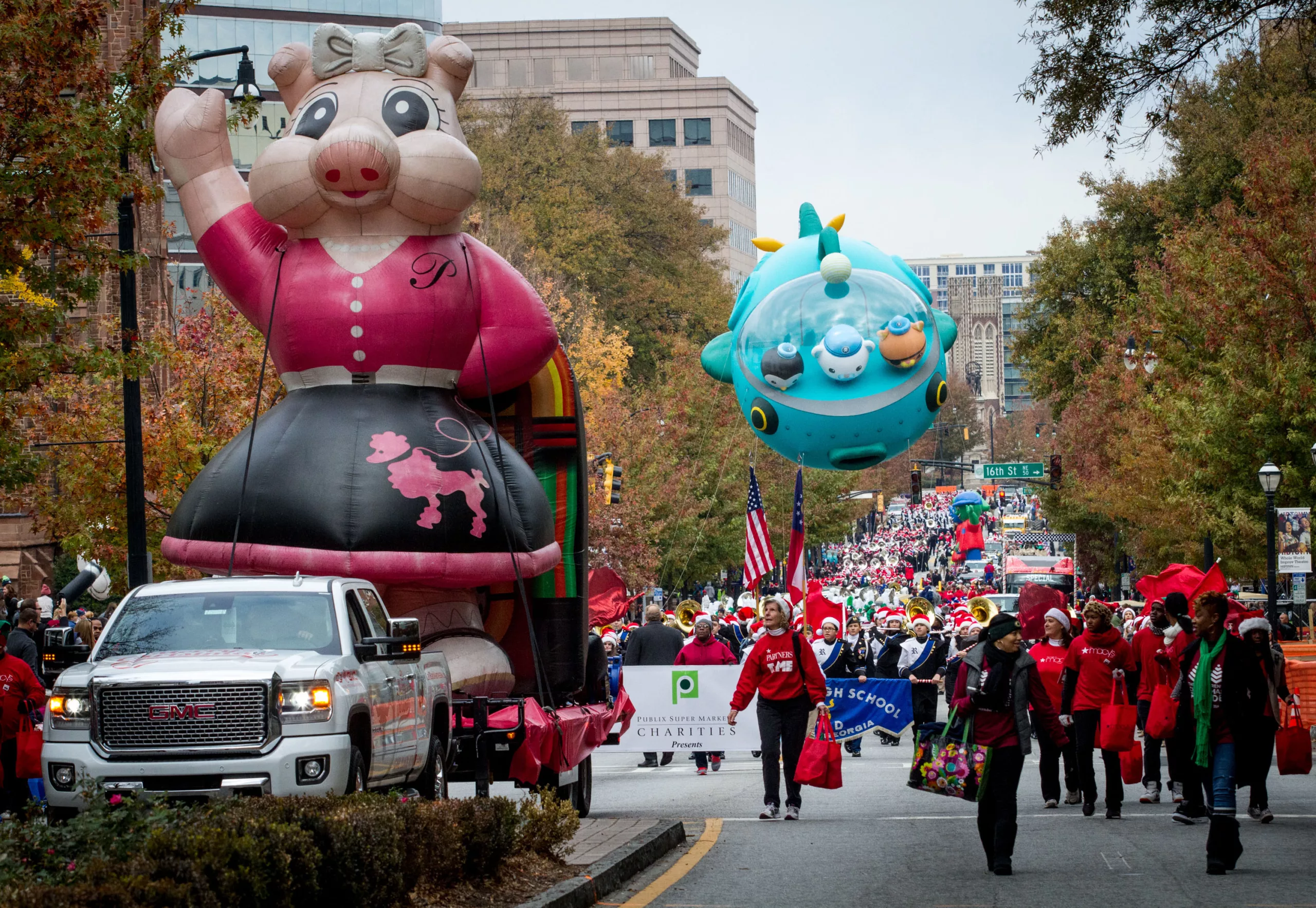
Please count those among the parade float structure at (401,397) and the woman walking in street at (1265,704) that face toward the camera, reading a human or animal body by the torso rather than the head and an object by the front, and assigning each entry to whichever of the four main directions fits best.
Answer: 2

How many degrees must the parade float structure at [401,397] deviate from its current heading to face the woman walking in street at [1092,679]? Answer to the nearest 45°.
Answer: approximately 90° to its left

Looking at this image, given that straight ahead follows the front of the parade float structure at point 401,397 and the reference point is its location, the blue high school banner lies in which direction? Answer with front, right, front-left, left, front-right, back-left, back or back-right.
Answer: back-left

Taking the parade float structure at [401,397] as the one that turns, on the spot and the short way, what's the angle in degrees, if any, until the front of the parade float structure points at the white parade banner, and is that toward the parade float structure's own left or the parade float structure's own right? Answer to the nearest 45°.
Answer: approximately 135° to the parade float structure's own left

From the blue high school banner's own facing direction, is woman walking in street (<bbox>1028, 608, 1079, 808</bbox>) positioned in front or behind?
in front

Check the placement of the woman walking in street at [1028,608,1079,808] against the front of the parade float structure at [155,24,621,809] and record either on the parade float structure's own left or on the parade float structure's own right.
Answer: on the parade float structure's own left

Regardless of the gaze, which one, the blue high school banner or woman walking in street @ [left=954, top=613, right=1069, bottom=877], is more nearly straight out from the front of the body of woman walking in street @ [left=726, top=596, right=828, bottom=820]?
the woman walking in street

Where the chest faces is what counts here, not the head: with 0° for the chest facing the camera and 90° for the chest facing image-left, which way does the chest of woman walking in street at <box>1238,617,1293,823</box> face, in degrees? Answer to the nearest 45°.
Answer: approximately 0°

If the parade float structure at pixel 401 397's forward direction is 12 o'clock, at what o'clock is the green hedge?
The green hedge is roughly at 12 o'clock from the parade float structure.

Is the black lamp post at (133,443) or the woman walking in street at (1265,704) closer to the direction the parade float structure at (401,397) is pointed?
the woman walking in street
